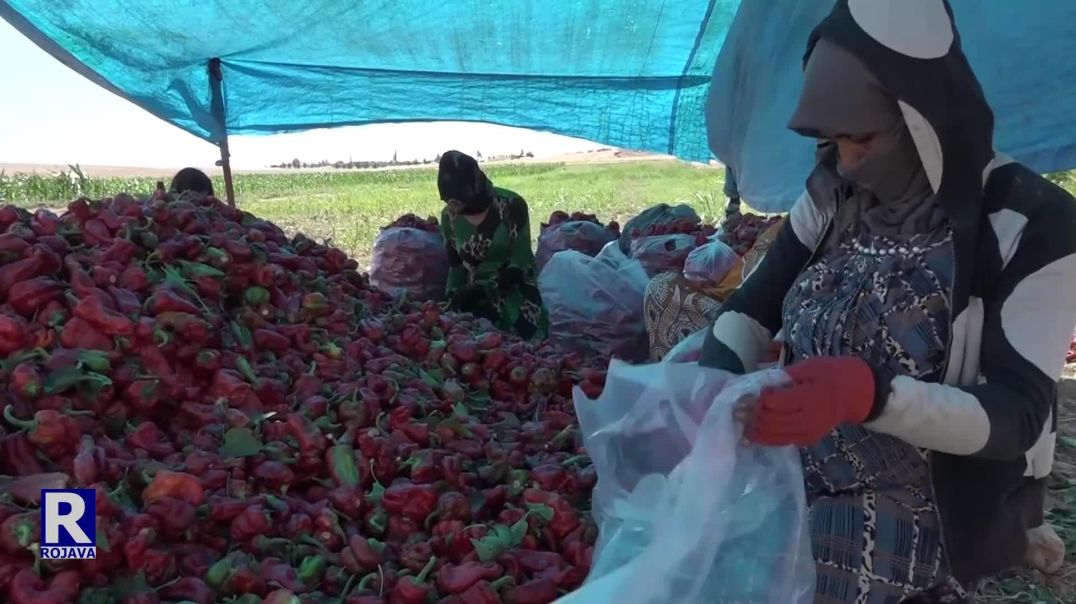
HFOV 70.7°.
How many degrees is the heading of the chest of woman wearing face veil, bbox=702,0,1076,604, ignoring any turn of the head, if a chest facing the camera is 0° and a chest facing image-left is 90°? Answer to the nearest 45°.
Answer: approximately 45°

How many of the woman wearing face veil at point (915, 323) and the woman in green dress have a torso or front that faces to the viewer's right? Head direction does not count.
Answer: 0

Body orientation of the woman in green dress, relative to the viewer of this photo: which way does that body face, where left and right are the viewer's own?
facing the viewer and to the left of the viewer

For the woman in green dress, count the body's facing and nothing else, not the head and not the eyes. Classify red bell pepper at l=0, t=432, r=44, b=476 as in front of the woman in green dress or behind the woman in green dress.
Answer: in front

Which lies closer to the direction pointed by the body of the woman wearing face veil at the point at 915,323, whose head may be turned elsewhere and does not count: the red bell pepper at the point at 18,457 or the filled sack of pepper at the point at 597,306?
the red bell pepper

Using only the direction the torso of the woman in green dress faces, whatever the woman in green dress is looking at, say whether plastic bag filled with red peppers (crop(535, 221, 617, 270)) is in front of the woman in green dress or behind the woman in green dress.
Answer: behind

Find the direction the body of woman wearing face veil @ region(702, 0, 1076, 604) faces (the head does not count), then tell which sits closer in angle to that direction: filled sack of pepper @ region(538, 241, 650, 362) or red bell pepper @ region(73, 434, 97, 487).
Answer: the red bell pepper

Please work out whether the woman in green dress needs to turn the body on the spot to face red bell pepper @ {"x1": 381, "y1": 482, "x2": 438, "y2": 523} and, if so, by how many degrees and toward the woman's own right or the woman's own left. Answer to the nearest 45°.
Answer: approximately 45° to the woman's own left

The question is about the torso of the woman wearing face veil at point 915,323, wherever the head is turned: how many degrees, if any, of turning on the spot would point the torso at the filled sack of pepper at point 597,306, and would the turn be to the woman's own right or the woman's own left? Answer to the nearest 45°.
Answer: approximately 90° to the woman's own right

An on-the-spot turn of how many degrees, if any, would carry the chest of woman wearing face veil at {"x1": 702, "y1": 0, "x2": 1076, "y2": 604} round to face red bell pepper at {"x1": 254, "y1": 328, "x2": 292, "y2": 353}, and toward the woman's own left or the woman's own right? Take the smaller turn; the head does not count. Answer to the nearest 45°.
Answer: approximately 45° to the woman's own right
